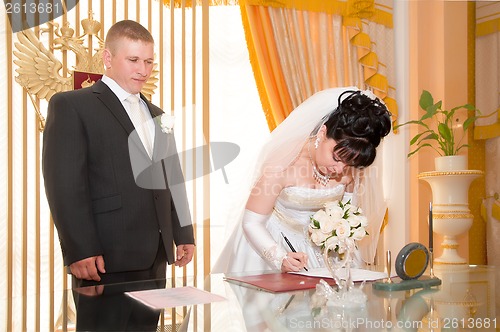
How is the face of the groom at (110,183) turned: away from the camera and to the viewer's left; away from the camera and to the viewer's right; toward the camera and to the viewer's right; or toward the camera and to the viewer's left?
toward the camera and to the viewer's right

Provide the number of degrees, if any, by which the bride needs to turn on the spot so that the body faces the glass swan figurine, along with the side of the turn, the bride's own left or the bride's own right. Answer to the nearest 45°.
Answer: approximately 45° to the bride's own right

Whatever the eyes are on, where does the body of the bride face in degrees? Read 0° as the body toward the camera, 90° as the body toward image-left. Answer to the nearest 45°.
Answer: approximately 315°

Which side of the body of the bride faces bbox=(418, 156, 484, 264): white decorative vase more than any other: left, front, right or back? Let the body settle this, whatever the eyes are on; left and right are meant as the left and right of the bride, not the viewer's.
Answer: left

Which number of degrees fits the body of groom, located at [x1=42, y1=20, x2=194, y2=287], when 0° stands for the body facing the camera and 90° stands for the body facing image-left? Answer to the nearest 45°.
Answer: approximately 315°

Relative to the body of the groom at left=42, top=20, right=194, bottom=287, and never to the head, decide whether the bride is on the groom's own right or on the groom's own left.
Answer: on the groom's own left
